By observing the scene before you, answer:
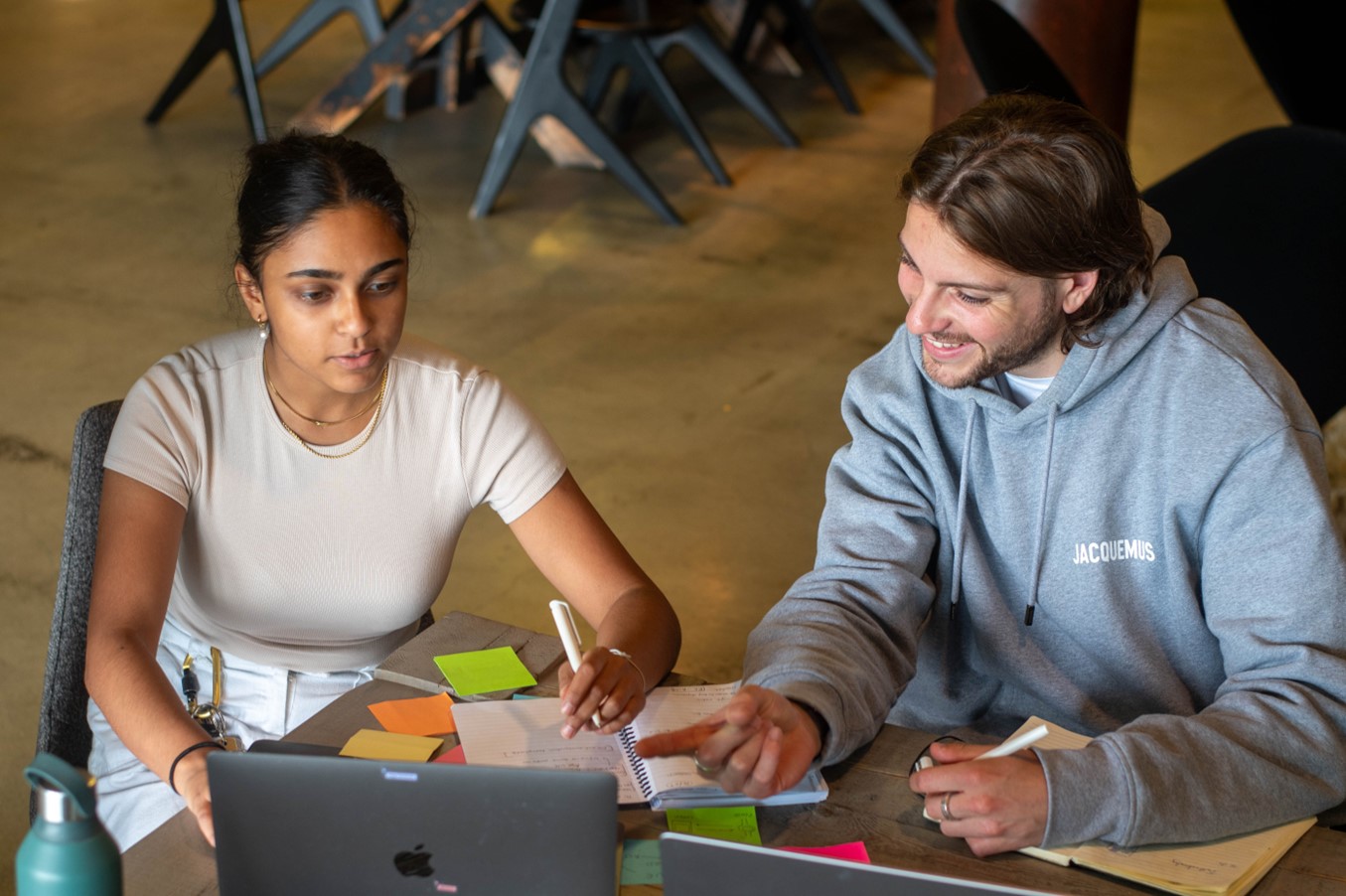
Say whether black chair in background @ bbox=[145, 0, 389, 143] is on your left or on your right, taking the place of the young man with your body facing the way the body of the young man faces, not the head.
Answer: on your right

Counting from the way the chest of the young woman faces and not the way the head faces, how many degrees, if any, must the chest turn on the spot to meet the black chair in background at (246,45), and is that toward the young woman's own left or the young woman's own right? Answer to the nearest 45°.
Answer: approximately 135° to the young woman's own left

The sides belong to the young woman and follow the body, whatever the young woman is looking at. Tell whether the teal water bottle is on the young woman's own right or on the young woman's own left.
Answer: on the young woman's own right

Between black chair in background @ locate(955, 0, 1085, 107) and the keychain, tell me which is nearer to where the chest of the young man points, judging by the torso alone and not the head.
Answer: the keychain

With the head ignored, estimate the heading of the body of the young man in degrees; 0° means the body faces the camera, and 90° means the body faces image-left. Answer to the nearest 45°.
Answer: approximately 45°
